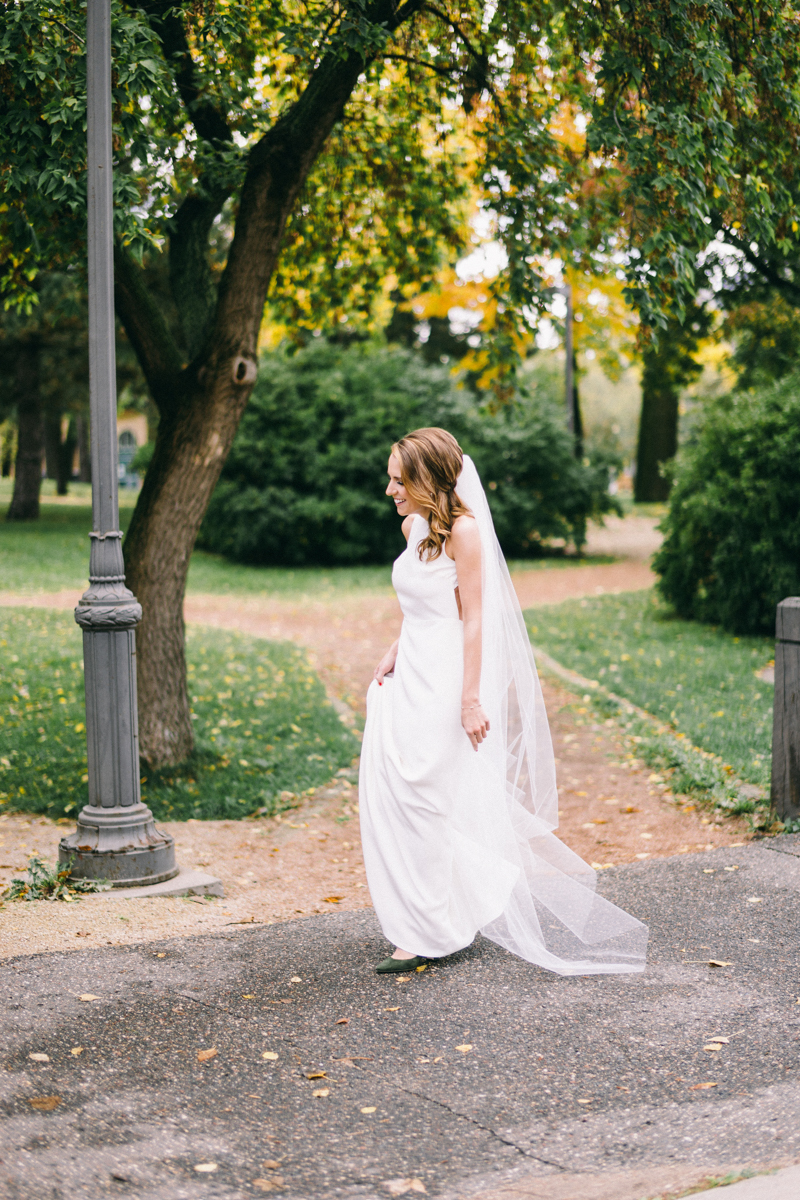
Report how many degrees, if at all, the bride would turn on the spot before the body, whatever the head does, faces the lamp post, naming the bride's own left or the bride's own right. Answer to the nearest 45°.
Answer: approximately 45° to the bride's own right

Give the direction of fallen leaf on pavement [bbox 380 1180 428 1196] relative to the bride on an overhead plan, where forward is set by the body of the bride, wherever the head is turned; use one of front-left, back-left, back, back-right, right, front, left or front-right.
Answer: left

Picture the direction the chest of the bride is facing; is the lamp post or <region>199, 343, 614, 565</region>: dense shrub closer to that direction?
the lamp post

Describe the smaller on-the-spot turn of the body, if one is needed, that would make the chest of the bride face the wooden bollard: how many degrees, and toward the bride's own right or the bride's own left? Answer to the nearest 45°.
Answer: approximately 135° to the bride's own right

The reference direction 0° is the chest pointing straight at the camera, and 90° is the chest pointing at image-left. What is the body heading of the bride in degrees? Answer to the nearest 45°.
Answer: approximately 90°

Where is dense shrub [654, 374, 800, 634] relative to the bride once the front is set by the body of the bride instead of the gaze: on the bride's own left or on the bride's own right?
on the bride's own right

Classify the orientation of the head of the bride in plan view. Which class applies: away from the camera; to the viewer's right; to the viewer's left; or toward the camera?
to the viewer's left

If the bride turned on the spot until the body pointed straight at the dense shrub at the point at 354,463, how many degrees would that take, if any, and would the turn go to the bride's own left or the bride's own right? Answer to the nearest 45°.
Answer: approximately 90° to the bride's own right
